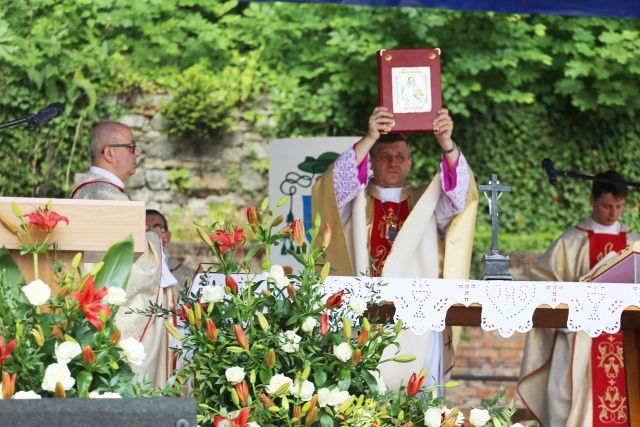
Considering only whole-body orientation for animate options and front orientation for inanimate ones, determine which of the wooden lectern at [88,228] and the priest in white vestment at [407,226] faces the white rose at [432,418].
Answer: the priest in white vestment

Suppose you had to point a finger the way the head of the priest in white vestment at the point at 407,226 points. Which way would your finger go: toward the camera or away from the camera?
toward the camera

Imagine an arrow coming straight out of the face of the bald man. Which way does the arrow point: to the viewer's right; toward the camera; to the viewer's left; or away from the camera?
to the viewer's right

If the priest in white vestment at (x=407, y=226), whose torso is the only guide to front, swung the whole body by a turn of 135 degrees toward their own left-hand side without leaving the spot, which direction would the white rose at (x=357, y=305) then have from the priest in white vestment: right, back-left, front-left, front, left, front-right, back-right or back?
back-right

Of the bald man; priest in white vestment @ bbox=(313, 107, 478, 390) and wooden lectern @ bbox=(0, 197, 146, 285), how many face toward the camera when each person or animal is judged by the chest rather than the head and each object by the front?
2

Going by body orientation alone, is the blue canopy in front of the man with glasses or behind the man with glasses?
in front

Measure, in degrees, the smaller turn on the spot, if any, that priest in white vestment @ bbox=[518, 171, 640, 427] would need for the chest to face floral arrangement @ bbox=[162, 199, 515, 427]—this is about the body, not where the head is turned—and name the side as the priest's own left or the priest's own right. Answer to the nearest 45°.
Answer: approximately 45° to the priest's own right

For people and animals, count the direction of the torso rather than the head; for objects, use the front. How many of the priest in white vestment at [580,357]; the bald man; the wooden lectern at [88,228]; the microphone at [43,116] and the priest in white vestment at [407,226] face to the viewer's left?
0

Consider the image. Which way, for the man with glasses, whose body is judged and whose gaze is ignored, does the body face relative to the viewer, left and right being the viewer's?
facing to the right of the viewer

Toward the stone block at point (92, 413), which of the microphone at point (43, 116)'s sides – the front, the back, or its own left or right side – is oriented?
right

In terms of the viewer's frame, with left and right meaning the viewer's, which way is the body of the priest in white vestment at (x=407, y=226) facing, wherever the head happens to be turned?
facing the viewer
